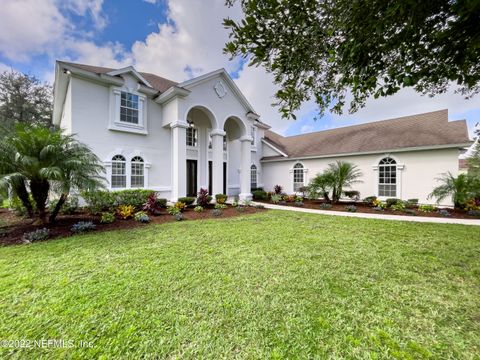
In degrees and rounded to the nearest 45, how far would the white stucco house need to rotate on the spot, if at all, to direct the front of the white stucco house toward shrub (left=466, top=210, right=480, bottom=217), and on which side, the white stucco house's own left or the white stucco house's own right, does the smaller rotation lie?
approximately 45° to the white stucco house's own left

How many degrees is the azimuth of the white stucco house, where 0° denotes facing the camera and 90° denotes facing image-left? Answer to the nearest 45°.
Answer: approximately 315°

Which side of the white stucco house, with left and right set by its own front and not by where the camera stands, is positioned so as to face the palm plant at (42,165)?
right

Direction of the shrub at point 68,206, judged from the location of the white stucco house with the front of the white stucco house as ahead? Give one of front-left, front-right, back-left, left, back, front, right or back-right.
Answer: right

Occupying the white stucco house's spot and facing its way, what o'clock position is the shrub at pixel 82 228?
The shrub is roughly at 2 o'clock from the white stucco house.

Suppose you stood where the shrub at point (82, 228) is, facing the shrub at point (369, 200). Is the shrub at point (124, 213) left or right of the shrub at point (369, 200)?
left

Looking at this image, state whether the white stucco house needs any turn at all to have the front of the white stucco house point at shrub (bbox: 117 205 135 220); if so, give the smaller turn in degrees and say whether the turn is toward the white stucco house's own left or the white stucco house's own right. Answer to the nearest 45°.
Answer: approximately 45° to the white stucco house's own right

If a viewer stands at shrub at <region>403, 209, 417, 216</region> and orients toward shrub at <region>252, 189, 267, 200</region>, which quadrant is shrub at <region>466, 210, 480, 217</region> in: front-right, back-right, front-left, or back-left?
back-right

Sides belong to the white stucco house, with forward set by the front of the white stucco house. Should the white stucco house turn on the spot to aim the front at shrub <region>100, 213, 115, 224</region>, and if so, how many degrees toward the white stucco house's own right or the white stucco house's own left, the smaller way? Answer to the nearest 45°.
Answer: approximately 45° to the white stucco house's own right

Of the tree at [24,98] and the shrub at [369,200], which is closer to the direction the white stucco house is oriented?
the shrub
